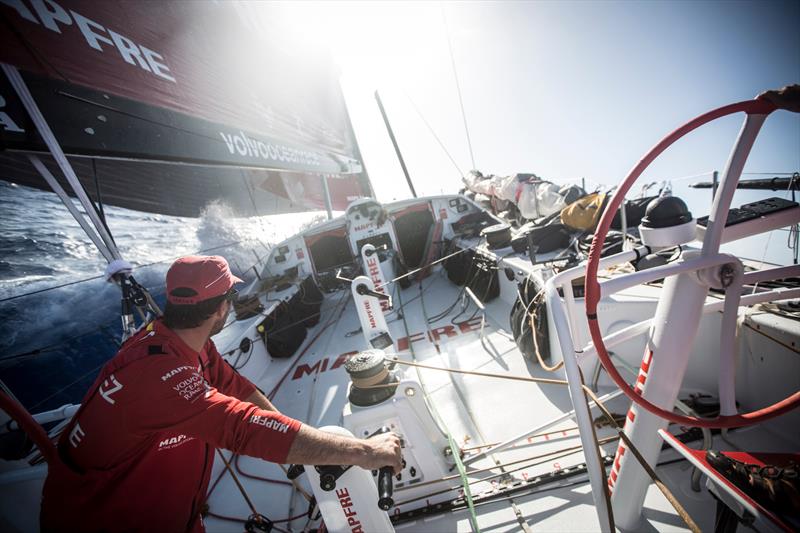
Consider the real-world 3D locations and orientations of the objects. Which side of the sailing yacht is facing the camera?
back
